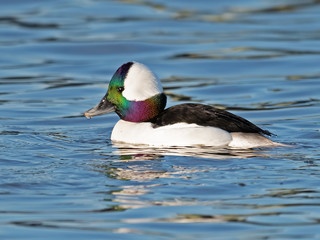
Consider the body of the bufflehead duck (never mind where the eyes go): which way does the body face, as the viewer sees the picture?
to the viewer's left
